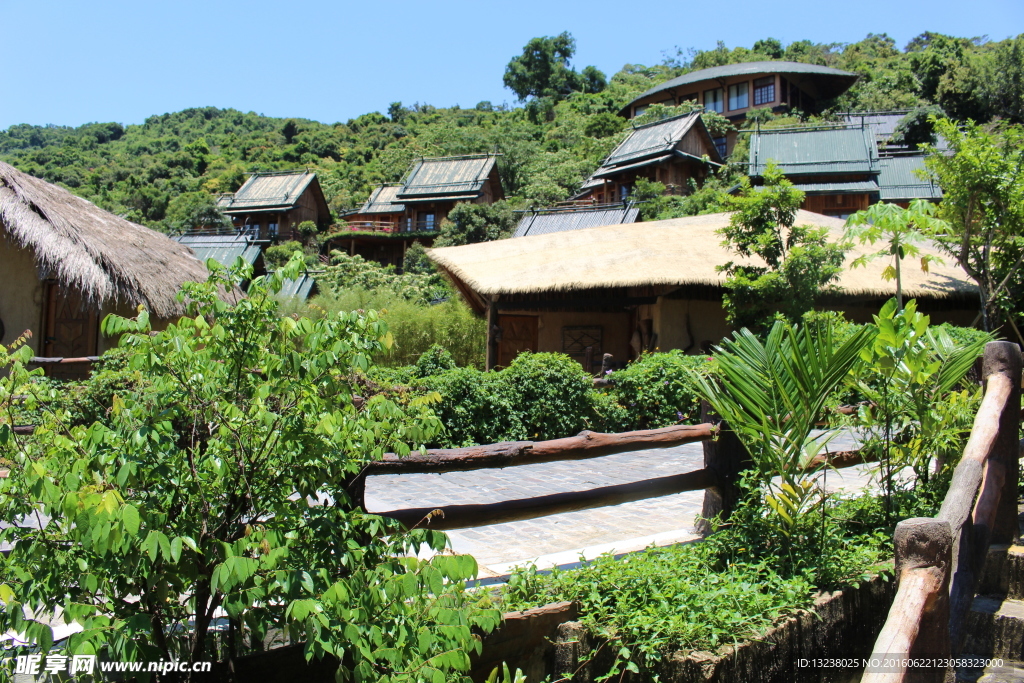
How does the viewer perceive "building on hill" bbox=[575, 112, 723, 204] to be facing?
facing the viewer and to the left of the viewer

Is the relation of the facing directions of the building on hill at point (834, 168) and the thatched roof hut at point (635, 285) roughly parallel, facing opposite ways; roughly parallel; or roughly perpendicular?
roughly parallel

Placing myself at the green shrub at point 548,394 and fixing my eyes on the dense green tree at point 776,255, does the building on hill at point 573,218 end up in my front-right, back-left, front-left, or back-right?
front-left

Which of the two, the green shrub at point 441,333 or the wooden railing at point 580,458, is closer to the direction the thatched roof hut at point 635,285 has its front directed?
the wooden railing

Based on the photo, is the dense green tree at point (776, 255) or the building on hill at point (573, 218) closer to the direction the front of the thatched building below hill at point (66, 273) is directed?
the dense green tree

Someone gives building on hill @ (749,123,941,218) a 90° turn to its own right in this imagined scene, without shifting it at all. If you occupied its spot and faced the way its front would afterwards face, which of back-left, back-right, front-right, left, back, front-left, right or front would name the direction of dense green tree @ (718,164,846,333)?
left

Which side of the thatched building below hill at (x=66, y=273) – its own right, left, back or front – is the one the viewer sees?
front

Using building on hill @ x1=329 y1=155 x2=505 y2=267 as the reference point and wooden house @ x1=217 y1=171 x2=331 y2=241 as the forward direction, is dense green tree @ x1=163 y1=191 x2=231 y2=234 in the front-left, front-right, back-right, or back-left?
front-left

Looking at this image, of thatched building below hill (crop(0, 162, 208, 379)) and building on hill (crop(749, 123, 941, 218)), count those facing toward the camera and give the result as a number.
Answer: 2

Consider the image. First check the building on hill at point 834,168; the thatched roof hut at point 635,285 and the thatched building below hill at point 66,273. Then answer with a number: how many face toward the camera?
3

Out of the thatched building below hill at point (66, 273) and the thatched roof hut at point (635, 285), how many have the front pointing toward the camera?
2

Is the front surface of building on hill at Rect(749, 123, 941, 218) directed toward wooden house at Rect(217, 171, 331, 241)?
no

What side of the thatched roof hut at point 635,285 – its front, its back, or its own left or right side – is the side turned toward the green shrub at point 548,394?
front

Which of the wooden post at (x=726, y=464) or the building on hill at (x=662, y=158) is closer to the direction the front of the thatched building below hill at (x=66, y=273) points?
the wooden post

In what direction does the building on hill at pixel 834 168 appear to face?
toward the camera

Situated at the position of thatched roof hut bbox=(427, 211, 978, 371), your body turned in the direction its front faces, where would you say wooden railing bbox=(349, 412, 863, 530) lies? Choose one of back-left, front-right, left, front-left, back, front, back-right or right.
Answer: front
